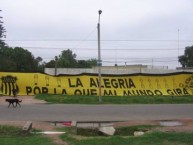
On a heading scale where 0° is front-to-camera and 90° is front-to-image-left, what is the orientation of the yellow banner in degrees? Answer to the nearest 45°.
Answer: approximately 0°
